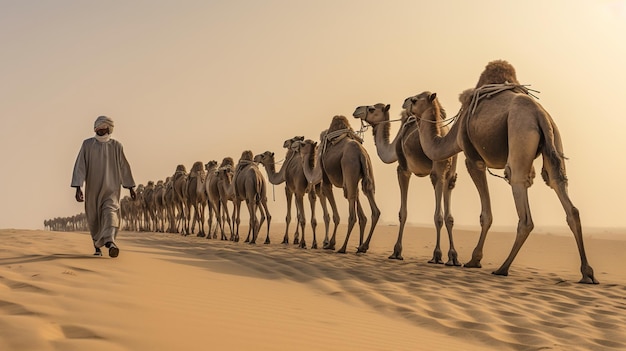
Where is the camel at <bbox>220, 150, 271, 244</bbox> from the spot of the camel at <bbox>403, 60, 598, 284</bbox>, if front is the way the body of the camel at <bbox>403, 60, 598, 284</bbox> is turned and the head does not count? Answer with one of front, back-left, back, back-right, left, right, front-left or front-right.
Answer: front

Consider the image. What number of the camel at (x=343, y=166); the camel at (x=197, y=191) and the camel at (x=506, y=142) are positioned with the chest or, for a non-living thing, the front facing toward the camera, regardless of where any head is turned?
0

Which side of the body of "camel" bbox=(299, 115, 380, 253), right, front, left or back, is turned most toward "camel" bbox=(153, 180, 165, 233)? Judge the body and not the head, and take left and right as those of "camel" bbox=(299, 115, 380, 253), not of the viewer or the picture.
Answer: front

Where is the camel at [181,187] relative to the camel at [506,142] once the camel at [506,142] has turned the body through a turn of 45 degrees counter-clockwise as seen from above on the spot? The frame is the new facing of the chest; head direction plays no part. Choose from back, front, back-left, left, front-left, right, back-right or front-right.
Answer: front-right

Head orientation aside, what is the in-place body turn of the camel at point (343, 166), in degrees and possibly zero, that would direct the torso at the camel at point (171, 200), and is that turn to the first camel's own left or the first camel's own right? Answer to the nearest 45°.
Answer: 0° — it already faces it

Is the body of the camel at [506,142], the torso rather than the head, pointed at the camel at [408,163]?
yes

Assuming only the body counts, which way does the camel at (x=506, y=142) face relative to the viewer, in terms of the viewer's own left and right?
facing away from the viewer and to the left of the viewer

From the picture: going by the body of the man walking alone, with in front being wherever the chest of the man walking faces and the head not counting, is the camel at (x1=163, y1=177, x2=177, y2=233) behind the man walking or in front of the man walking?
behind

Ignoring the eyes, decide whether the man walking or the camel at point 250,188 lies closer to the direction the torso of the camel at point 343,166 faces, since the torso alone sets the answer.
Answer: the camel

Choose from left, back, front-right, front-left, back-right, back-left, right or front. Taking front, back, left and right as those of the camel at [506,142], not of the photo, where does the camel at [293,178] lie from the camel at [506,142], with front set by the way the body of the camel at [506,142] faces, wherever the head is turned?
front

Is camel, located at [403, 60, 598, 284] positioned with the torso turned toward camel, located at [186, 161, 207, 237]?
yes

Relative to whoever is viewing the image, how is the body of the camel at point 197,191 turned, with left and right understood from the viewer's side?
facing away from the viewer and to the left of the viewer

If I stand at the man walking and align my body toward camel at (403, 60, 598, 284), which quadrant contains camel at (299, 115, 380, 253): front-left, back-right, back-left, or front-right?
front-left

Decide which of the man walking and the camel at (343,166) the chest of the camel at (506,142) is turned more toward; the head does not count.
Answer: the camel

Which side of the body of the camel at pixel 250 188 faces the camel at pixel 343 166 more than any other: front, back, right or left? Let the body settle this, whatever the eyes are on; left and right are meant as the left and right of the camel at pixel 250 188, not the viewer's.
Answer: back

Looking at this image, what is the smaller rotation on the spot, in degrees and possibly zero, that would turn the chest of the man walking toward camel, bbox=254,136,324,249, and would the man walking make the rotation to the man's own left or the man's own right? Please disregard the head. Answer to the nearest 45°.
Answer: approximately 135° to the man's own left

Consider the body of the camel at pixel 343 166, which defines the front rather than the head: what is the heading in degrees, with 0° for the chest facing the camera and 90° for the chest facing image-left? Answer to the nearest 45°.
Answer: approximately 135°
